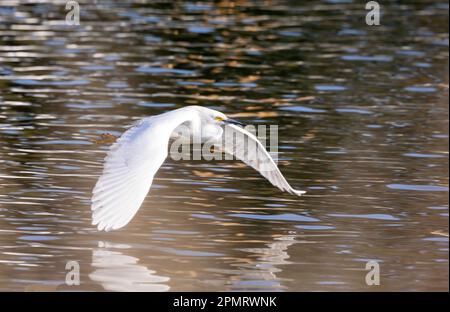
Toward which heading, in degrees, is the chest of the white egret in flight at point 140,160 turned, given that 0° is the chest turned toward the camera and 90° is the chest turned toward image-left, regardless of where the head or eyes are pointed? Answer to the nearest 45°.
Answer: approximately 315°
